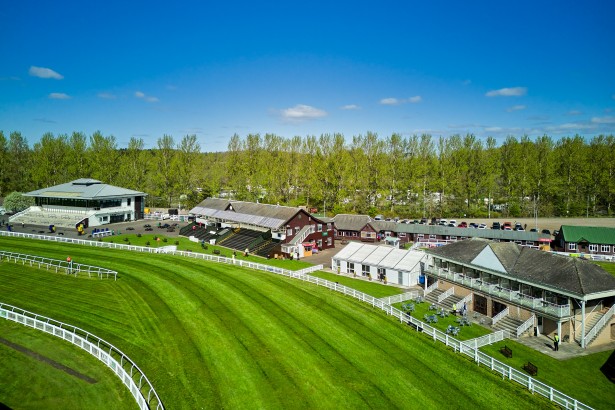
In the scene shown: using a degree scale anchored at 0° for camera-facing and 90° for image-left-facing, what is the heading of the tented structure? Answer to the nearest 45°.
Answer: approximately 45°

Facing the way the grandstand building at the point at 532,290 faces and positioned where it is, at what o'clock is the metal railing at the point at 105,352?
The metal railing is roughly at 12 o'clock from the grandstand building.

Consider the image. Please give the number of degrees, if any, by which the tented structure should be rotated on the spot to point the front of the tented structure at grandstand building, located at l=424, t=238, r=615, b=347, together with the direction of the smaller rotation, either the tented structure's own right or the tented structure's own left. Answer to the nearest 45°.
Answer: approximately 90° to the tented structure's own left

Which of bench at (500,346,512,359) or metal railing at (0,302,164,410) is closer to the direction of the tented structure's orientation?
the metal railing

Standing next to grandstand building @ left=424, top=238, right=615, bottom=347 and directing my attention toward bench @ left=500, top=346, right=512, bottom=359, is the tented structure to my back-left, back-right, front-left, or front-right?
back-right

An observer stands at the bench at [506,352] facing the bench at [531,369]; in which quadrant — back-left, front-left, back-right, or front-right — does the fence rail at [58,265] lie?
back-right

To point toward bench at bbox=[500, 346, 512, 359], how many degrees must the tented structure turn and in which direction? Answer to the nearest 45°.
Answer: approximately 45° to its left

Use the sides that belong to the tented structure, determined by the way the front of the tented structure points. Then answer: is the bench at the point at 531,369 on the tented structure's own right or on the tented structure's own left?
on the tented structure's own left

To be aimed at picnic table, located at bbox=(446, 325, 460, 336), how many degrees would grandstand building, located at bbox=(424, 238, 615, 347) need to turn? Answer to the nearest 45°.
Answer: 0° — it already faces it
